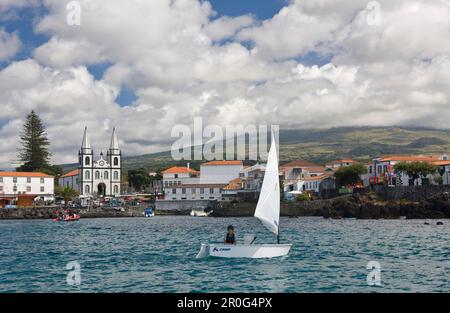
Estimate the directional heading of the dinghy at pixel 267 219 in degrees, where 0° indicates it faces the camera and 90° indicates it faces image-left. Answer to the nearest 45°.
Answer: approximately 270°
